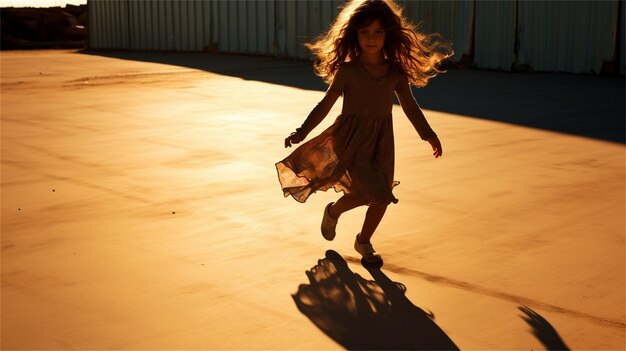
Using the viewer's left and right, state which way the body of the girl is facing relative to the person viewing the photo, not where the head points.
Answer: facing the viewer
